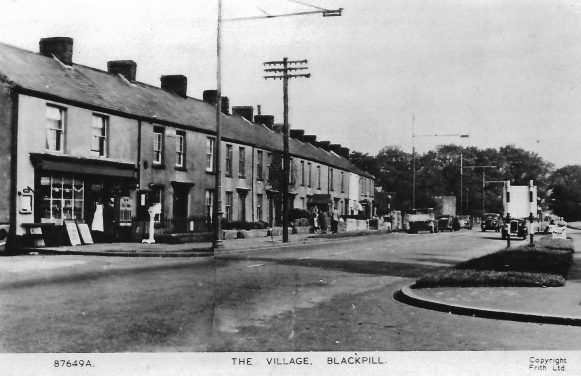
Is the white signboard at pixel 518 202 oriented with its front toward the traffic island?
yes

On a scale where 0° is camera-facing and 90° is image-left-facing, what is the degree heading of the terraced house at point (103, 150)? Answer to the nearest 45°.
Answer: approximately 315°

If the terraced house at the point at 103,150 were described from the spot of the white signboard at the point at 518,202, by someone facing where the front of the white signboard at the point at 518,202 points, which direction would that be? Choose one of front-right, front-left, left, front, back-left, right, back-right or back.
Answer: right

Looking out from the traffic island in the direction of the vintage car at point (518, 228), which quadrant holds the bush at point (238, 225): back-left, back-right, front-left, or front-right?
front-left

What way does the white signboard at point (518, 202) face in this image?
toward the camera

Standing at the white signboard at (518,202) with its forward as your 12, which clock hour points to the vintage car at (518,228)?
The vintage car is roughly at 6 o'clock from the white signboard.

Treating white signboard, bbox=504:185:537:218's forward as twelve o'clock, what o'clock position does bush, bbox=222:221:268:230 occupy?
The bush is roughly at 4 o'clock from the white signboard.

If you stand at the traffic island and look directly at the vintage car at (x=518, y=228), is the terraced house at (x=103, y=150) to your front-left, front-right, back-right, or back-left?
front-left

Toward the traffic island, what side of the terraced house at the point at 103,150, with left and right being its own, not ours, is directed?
front

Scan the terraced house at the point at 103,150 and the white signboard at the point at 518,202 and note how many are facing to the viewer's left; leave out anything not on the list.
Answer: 0

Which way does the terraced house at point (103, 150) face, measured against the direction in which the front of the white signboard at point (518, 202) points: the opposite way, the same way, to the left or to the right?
to the left

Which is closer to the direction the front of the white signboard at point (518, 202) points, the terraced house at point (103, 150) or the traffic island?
the traffic island
